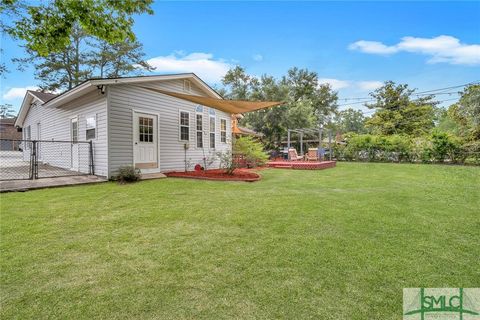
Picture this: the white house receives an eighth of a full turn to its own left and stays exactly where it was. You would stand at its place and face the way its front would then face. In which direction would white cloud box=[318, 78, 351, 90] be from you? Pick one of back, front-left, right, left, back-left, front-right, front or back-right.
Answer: front-left

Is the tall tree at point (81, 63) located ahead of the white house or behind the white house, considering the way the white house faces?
behind

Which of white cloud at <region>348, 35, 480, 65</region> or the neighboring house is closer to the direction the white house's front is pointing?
the white cloud

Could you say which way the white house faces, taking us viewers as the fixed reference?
facing the viewer and to the right of the viewer

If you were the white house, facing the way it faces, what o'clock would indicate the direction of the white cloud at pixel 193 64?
The white cloud is roughly at 8 o'clock from the white house.

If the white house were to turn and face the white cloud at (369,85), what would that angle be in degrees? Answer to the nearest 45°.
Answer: approximately 90° to its left

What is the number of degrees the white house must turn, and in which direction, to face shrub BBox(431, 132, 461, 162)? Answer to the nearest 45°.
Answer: approximately 45° to its left

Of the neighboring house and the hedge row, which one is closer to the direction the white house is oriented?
the hedge row
